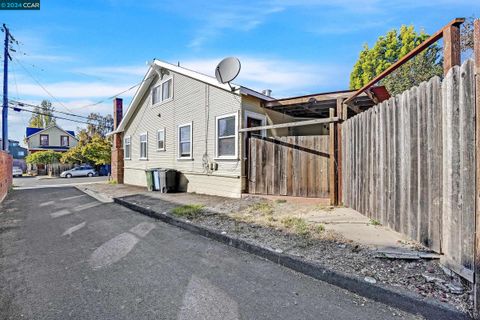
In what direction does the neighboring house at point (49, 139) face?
toward the camera

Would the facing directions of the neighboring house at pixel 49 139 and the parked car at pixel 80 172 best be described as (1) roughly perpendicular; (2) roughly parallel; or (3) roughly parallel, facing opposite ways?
roughly perpendicular

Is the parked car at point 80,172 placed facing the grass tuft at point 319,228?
no

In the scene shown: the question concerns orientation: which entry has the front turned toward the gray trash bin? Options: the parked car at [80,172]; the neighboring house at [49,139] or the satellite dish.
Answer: the neighboring house

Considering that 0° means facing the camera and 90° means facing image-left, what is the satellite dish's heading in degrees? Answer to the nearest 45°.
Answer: approximately 45°

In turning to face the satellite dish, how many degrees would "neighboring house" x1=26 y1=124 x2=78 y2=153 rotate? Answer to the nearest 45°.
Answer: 0° — it already faces it

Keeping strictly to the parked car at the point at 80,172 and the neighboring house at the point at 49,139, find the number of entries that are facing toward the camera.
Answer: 1

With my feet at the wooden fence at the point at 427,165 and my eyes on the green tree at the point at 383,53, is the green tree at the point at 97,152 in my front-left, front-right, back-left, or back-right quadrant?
front-left

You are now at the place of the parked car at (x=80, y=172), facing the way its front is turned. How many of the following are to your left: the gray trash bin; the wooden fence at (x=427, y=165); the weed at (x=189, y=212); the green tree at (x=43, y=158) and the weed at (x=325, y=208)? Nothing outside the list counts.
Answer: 4

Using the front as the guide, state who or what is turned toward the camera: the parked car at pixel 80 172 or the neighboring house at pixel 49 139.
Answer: the neighboring house

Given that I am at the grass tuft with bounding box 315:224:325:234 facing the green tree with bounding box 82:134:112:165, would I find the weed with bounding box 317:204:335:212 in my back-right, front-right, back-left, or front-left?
front-right

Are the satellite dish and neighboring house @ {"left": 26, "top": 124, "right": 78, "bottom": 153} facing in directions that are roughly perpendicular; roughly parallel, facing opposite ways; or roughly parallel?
roughly perpendicular

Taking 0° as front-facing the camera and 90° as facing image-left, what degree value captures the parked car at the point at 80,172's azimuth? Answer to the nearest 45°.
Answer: approximately 90°
